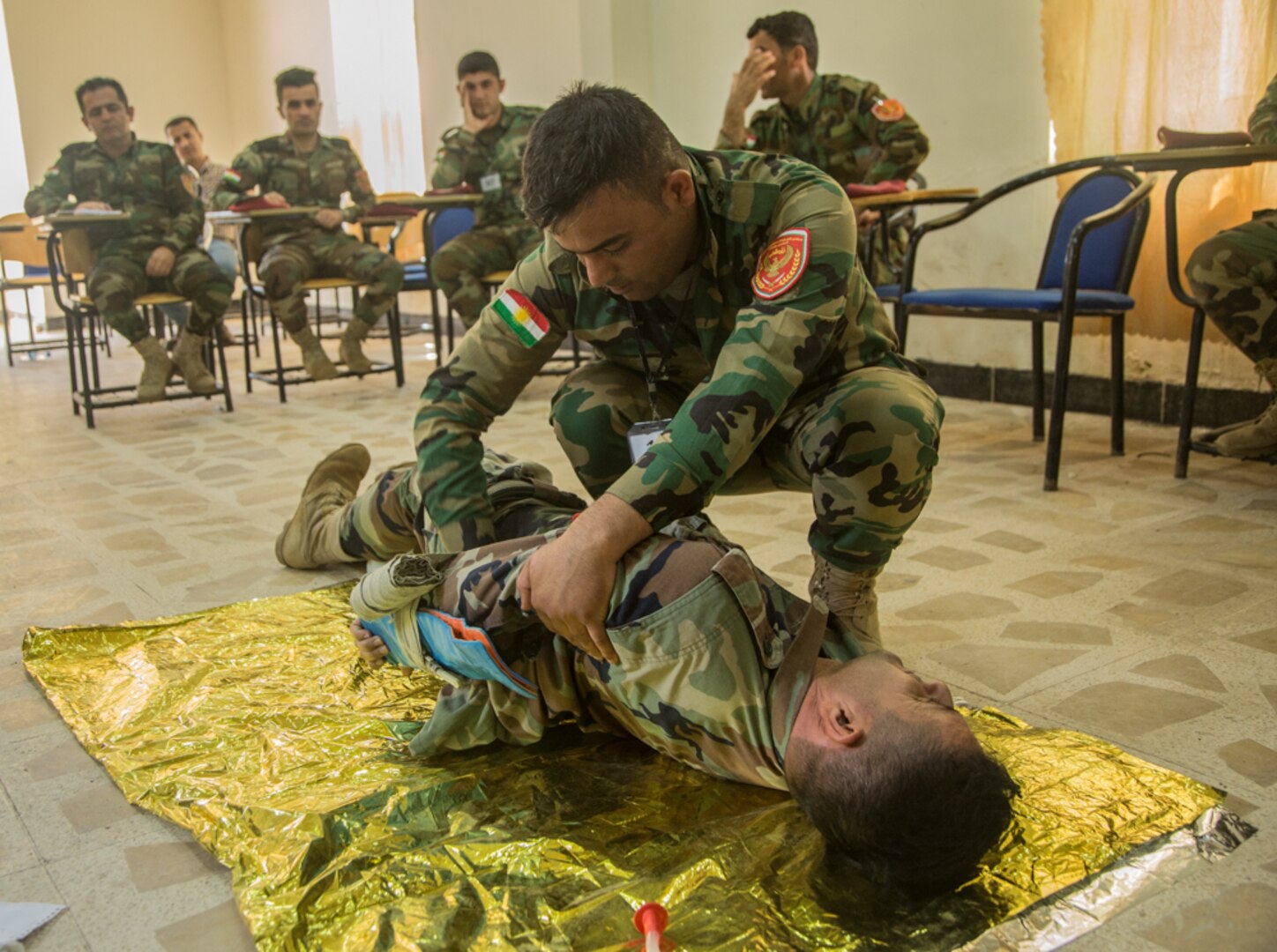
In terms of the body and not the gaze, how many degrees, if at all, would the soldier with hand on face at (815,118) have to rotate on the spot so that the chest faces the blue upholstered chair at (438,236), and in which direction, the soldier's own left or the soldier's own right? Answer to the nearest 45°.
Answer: approximately 90° to the soldier's own right

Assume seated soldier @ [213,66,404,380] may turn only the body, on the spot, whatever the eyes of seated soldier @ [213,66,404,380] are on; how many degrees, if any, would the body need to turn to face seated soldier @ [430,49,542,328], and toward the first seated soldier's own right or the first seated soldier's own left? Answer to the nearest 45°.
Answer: approximately 45° to the first seated soldier's own left

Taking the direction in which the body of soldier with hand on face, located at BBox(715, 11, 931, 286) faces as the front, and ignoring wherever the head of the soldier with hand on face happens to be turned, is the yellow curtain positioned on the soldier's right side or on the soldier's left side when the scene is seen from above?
on the soldier's left side

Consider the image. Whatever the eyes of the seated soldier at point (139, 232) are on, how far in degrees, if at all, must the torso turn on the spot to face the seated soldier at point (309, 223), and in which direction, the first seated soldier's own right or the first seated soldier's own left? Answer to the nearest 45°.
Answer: approximately 90° to the first seated soldier's own left

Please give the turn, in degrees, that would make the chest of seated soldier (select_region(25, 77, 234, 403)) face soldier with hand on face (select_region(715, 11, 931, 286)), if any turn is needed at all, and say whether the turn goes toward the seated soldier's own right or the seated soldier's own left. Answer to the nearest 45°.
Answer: approximately 45° to the seated soldier's own left

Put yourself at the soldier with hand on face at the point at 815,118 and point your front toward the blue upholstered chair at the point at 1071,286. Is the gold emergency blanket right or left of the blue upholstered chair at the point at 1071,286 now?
right

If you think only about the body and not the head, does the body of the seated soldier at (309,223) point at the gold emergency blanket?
yes

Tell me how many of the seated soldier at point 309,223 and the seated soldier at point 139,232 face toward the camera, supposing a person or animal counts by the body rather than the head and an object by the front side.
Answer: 2

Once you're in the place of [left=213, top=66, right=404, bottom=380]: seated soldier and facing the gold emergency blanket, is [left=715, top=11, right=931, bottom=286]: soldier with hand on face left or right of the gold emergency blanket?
left

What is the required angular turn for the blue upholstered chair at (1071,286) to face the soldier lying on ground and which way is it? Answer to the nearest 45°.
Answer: approximately 45° to its left
